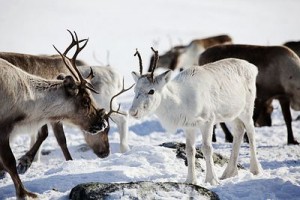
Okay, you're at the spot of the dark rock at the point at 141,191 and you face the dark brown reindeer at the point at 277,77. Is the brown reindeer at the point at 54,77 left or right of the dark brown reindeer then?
left

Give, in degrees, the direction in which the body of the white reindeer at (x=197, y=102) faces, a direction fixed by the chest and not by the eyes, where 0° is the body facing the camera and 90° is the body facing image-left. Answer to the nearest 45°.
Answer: approximately 45°

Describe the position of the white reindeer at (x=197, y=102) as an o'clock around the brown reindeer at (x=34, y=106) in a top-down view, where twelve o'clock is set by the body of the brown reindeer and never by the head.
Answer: The white reindeer is roughly at 12 o'clock from the brown reindeer.

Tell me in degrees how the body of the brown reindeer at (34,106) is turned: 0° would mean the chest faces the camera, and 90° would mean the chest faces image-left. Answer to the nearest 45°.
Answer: approximately 270°

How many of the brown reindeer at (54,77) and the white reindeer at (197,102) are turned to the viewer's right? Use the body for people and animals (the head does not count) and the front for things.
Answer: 1

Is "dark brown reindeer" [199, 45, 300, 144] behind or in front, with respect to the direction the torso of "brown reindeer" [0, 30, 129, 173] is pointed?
in front

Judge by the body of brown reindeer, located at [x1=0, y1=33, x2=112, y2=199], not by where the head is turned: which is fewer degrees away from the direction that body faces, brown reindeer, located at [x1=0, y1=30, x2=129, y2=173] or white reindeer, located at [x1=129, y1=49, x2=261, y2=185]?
the white reindeer

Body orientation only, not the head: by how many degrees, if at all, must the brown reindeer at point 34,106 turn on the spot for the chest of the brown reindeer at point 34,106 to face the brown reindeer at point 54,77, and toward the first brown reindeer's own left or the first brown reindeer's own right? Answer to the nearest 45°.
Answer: approximately 90° to the first brown reindeer's own left

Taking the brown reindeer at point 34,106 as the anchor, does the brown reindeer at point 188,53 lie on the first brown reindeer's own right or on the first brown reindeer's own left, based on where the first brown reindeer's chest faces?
on the first brown reindeer's own left

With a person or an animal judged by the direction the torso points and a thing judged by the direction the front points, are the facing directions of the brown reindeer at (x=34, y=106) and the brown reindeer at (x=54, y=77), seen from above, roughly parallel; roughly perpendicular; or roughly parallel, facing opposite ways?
roughly parallel

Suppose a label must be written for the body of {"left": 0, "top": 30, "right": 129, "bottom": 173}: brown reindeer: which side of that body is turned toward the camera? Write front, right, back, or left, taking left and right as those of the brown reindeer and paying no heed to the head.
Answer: right

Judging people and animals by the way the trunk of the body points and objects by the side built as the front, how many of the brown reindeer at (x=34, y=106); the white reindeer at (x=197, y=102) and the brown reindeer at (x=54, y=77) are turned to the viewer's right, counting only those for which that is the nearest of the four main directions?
2

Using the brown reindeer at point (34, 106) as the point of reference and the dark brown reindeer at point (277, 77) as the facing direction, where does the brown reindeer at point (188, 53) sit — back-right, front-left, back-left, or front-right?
front-left

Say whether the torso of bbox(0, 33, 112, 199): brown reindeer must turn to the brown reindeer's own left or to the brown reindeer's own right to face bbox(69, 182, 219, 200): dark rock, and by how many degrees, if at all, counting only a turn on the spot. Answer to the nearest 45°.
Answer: approximately 45° to the brown reindeer's own right

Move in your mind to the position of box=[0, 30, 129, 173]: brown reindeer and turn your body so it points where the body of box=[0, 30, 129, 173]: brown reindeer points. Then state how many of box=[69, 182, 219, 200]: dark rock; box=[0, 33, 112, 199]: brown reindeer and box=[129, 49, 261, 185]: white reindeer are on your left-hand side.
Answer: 0

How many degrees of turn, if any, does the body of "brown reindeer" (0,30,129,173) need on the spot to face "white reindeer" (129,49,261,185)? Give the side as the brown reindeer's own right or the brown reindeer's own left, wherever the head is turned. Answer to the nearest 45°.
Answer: approximately 45° to the brown reindeer's own right
